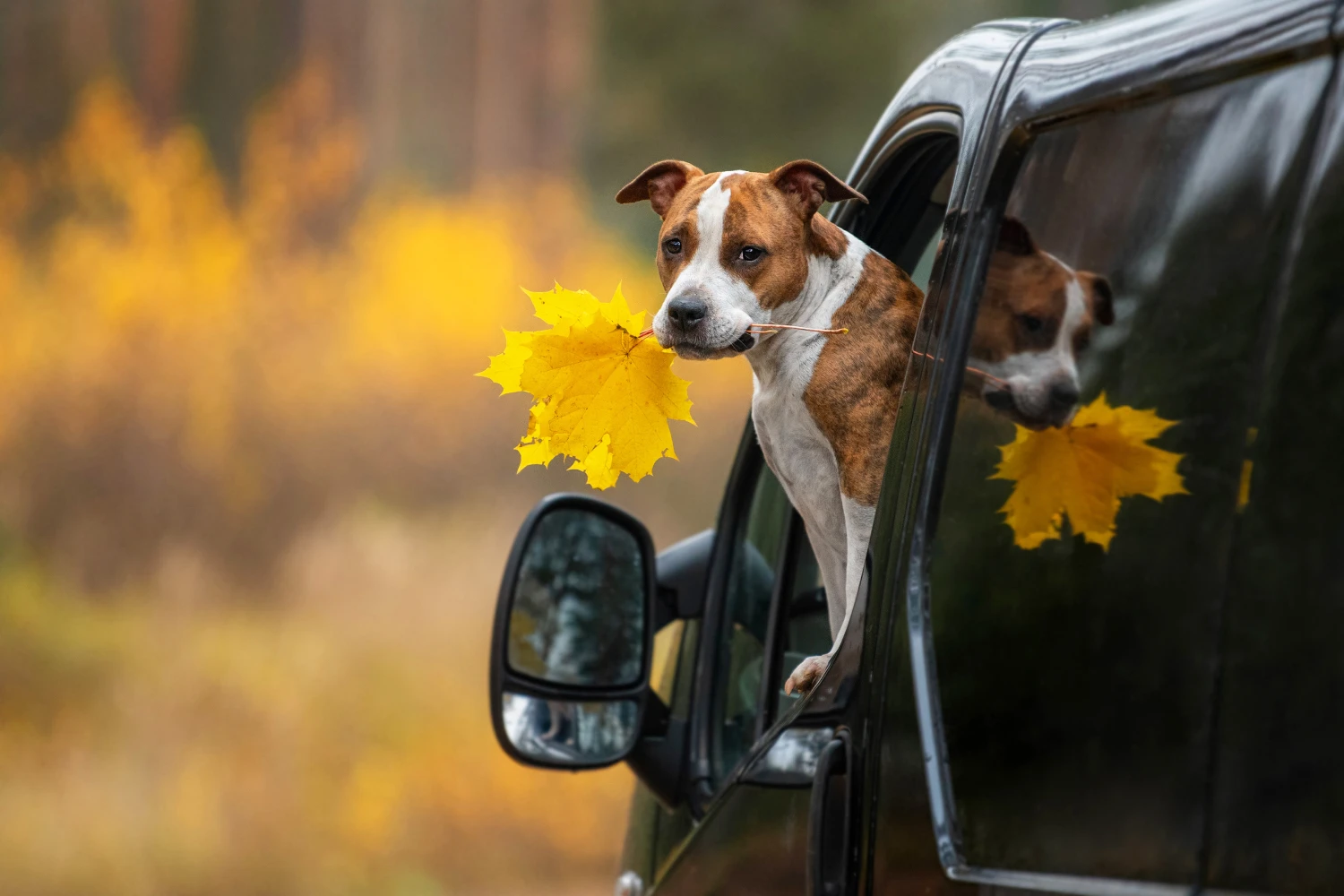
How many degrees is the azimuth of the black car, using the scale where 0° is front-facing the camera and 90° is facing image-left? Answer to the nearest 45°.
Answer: approximately 135°

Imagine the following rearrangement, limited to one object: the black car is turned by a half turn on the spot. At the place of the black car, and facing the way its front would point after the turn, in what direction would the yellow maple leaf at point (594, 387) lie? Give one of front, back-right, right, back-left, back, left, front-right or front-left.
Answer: back

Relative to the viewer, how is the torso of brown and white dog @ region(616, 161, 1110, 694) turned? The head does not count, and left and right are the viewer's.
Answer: facing the viewer and to the left of the viewer
